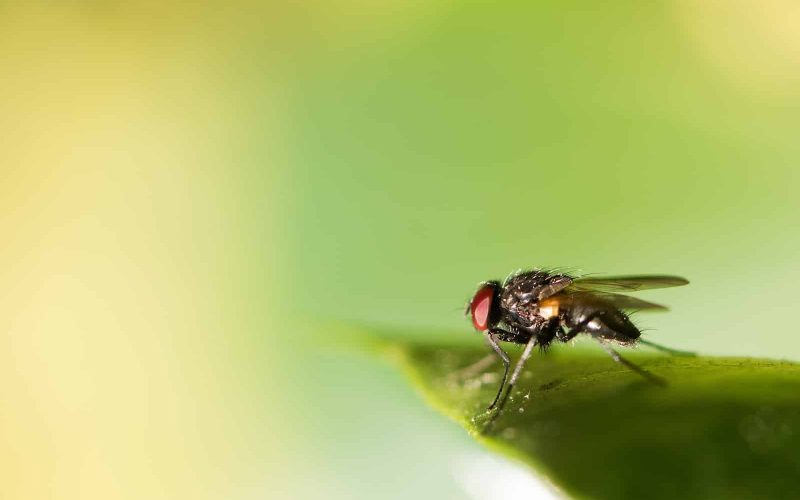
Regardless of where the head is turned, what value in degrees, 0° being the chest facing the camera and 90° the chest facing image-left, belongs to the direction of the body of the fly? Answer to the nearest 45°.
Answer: approximately 90°
